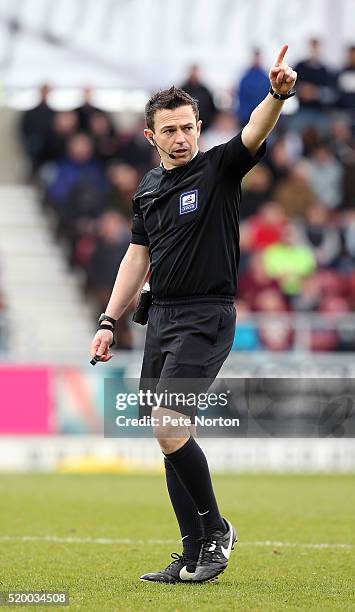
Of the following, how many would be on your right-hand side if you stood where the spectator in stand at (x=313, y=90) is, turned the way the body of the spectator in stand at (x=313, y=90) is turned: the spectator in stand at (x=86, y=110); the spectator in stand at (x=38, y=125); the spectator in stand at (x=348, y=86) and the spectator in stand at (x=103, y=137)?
3

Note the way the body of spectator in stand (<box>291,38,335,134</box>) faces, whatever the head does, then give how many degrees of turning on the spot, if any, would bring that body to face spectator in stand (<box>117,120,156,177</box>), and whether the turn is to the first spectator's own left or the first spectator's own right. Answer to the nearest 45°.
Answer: approximately 90° to the first spectator's own right

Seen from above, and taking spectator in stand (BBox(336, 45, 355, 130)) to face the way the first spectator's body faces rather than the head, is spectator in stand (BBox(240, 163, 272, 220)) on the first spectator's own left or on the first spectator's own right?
on the first spectator's own right

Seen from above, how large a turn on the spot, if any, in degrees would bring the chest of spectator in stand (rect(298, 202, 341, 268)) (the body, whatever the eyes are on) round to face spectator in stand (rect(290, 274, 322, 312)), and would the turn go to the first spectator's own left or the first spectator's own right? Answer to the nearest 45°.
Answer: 0° — they already face them
